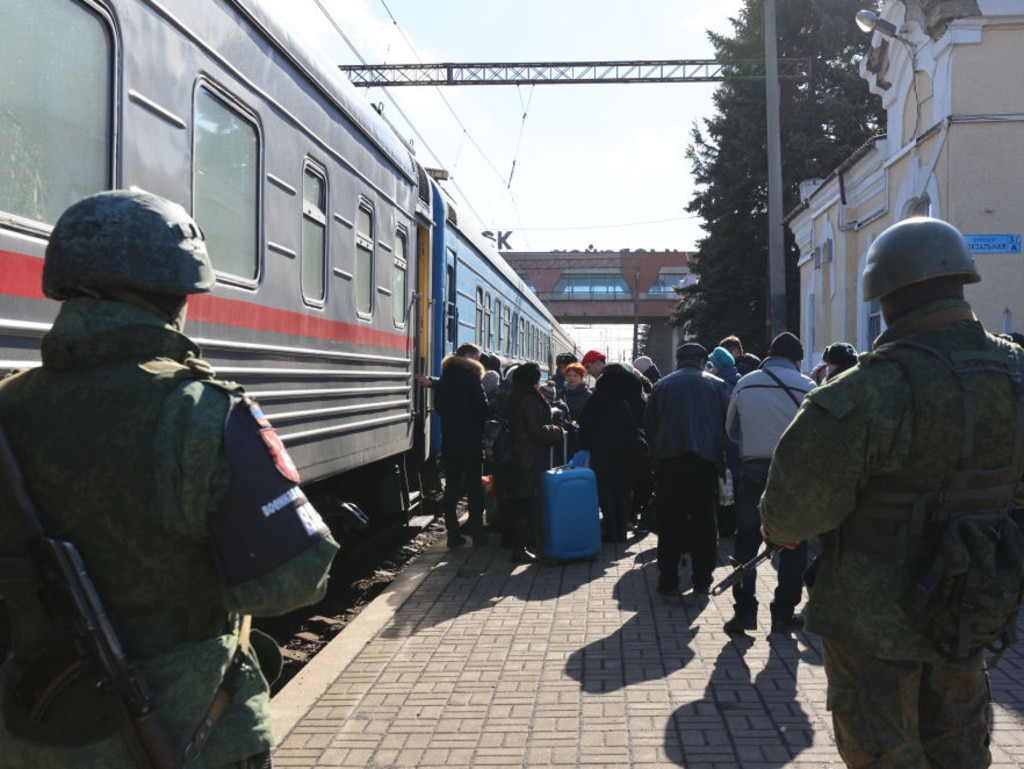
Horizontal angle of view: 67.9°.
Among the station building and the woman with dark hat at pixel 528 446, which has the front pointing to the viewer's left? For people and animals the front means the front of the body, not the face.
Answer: the station building

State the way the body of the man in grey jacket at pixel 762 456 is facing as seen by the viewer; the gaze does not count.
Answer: away from the camera

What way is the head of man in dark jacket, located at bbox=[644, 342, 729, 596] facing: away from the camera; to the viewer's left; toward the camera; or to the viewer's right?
away from the camera

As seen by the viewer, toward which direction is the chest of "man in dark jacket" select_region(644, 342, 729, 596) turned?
away from the camera

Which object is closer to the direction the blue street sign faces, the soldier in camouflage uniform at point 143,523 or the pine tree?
the soldier in camouflage uniform

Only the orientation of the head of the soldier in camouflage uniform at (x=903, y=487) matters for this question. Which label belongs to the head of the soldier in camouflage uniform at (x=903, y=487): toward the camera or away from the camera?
away from the camera

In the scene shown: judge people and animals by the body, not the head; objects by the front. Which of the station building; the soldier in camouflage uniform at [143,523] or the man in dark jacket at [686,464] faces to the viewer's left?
the station building

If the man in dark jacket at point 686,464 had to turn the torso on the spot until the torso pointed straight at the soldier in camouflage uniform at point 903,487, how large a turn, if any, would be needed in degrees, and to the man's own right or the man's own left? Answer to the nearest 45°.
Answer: approximately 180°

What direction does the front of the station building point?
to the viewer's left

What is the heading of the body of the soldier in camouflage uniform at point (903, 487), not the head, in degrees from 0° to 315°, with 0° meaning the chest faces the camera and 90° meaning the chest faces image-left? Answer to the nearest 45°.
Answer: approximately 135°
